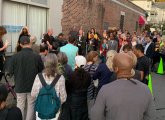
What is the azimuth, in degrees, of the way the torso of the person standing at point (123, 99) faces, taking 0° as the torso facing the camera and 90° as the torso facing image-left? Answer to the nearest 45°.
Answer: approximately 180°

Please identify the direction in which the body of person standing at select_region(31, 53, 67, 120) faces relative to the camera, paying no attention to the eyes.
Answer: away from the camera

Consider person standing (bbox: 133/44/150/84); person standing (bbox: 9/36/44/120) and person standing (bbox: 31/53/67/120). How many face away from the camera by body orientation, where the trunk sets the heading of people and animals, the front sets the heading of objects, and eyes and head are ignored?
2

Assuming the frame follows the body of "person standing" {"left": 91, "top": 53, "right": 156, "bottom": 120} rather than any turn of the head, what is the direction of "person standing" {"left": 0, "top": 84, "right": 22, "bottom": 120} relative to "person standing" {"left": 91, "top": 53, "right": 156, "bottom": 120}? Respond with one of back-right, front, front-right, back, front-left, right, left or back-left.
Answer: left

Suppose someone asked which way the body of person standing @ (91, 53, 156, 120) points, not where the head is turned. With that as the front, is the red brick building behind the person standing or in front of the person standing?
in front

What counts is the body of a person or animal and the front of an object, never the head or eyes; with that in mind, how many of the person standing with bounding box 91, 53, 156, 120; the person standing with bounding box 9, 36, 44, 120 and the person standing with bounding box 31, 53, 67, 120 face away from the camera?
3

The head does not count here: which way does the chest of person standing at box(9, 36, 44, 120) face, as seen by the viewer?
away from the camera

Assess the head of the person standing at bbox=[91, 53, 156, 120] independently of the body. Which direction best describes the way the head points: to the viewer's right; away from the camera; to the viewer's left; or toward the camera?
away from the camera

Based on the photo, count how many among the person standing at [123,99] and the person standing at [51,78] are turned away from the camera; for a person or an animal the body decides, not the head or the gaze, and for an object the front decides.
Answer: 2

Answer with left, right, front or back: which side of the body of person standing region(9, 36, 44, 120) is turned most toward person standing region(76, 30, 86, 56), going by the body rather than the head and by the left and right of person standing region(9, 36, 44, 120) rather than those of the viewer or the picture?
front
